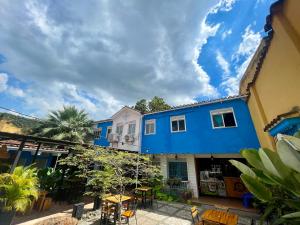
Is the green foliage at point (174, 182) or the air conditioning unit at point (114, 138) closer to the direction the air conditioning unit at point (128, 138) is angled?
the green foliage

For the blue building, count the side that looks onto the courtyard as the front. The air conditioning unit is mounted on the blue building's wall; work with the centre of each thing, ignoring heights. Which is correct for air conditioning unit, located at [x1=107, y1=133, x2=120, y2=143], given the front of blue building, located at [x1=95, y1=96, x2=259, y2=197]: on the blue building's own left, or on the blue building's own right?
on the blue building's own right

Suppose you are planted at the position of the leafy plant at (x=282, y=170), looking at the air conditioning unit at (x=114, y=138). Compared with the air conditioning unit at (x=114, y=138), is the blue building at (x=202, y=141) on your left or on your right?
right

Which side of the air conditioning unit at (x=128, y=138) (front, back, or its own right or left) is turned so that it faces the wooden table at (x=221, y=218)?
front

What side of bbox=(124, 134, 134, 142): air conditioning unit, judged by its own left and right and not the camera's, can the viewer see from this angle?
front

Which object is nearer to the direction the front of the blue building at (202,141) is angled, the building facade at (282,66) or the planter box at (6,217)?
the planter box

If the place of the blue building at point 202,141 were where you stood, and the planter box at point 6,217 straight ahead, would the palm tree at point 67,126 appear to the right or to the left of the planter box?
right

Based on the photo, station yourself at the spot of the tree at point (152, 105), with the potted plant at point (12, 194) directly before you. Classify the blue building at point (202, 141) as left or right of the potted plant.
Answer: left

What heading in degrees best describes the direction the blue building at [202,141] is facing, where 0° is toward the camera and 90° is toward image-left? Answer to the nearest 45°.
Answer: approximately 45°

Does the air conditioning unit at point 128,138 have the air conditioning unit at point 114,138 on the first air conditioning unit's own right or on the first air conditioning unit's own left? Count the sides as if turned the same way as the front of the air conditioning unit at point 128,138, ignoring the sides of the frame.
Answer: on the first air conditioning unit's own right

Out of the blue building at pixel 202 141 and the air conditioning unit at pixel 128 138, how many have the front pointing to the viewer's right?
0

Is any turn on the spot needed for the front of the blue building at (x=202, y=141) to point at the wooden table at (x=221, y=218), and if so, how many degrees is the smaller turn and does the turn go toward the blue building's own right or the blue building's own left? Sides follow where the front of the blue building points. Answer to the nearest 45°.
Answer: approximately 45° to the blue building's own left

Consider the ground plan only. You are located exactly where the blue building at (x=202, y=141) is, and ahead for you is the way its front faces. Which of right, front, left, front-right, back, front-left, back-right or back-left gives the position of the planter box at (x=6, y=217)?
front
